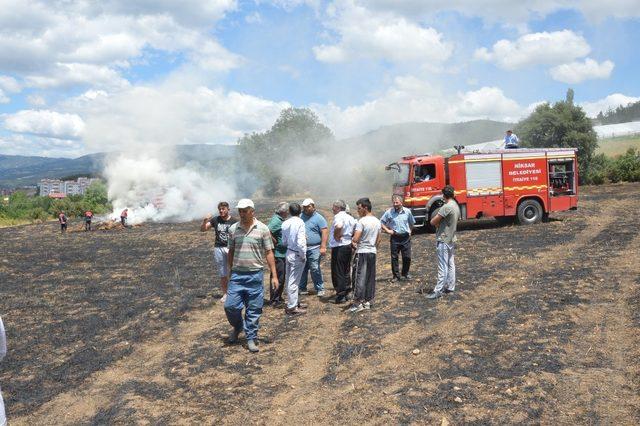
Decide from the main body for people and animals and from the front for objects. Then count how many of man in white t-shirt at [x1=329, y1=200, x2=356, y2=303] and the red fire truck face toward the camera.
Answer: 0

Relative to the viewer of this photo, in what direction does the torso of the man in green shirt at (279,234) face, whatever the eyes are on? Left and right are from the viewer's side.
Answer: facing to the right of the viewer

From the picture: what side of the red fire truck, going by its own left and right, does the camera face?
left

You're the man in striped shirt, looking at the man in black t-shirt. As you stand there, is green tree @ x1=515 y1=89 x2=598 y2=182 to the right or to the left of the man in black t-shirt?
right

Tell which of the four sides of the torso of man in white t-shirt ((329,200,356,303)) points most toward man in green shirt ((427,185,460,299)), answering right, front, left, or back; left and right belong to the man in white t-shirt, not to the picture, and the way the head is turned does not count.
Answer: back

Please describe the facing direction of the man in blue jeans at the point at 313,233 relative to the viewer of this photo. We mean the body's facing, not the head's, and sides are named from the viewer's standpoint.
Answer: facing the viewer and to the left of the viewer

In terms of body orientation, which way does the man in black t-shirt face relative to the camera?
toward the camera

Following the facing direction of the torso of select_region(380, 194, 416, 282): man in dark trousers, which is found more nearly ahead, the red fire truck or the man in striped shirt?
the man in striped shirt

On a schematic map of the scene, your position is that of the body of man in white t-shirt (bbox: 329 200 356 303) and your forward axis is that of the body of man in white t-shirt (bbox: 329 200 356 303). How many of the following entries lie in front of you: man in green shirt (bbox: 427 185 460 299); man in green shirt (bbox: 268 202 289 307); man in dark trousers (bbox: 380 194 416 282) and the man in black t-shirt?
2

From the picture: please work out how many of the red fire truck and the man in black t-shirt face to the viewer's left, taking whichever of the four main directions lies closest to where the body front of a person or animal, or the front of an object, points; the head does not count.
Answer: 1

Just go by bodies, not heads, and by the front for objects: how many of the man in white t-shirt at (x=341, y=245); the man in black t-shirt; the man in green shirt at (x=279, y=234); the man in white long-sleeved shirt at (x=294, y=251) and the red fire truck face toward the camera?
1

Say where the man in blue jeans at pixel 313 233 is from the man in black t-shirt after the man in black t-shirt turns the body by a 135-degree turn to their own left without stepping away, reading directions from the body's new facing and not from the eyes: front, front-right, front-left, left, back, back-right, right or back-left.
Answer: front-right

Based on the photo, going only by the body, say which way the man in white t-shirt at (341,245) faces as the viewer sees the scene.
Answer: to the viewer's left
